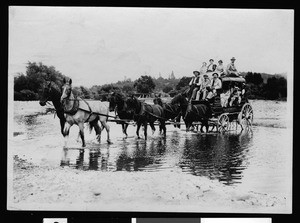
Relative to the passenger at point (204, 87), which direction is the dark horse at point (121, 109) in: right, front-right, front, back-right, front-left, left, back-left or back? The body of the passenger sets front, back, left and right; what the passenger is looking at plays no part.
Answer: front-right

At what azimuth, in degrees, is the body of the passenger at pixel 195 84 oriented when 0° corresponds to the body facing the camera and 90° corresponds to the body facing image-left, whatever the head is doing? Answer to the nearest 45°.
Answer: approximately 45°

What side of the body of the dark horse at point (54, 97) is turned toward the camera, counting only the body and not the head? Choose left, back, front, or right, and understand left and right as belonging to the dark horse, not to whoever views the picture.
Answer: left

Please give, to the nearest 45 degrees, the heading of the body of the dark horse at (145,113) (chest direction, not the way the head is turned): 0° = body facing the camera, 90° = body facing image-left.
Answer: approximately 45°

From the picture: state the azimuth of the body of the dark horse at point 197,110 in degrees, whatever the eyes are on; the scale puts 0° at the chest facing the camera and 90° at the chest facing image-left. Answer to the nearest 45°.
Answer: approximately 90°

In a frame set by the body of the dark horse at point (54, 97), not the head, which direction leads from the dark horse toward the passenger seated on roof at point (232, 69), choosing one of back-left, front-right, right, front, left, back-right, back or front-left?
back
